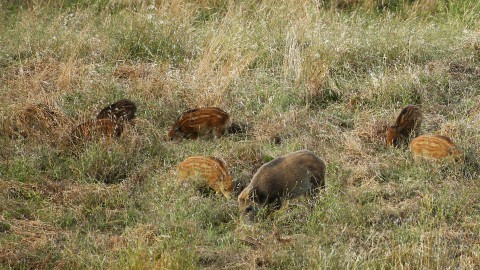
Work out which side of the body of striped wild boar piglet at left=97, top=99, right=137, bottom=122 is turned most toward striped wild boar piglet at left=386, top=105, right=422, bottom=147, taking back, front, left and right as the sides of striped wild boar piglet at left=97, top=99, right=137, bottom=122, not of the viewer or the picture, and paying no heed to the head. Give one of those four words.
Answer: back

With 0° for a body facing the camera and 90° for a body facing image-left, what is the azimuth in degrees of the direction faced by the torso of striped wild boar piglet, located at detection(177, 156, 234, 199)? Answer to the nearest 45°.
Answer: approximately 315°

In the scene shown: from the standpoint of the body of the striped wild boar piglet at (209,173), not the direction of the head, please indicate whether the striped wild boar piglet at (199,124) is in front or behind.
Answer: behind

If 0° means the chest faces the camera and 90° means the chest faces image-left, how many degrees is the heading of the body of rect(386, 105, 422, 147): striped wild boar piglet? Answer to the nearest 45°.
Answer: approximately 45°

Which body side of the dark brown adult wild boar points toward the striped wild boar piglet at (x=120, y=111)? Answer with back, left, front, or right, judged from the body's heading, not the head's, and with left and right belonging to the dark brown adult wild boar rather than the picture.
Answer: right

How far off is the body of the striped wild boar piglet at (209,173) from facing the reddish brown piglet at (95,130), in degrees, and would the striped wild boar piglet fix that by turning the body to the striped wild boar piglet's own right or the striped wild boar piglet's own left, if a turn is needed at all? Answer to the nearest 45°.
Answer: approximately 180°

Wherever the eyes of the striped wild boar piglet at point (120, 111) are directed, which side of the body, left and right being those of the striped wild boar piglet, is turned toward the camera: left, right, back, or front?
left

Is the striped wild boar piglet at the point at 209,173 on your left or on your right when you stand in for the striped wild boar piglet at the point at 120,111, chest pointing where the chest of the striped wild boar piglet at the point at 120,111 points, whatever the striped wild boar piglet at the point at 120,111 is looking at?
on your left

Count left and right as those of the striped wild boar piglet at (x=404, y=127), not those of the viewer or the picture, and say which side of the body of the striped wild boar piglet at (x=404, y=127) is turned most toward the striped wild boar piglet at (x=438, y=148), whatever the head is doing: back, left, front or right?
left
